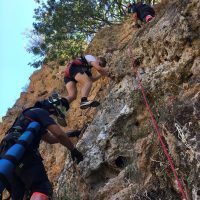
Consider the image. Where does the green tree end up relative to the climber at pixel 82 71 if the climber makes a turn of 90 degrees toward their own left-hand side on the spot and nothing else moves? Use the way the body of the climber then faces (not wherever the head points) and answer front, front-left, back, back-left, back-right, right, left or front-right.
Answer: front

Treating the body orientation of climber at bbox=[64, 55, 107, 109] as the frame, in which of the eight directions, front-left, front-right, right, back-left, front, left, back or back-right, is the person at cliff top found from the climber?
front-left
